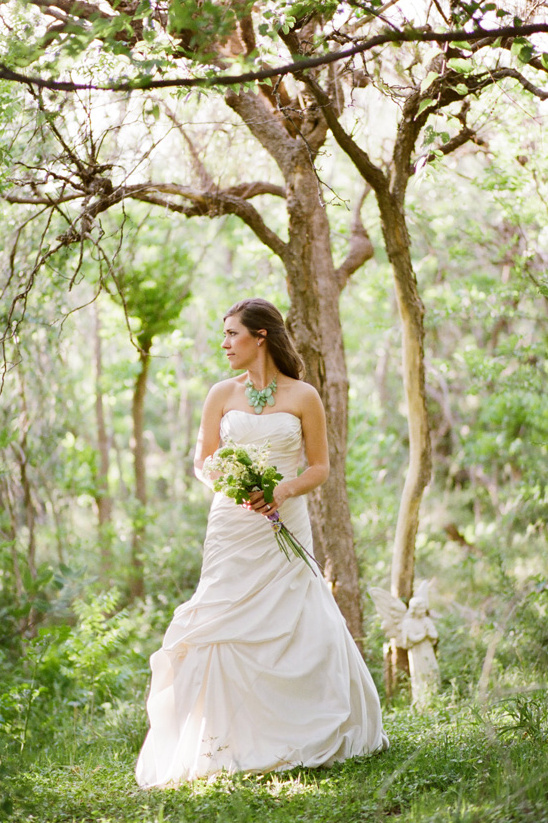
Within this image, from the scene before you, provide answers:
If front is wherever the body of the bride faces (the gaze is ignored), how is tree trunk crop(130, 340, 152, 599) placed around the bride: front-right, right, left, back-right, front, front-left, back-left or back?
back

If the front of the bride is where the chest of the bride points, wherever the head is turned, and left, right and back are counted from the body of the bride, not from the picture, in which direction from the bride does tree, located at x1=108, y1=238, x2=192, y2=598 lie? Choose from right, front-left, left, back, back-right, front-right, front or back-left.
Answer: back

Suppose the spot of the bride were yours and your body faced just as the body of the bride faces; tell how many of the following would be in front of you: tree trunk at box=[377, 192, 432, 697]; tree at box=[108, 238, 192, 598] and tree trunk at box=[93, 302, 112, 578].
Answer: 0

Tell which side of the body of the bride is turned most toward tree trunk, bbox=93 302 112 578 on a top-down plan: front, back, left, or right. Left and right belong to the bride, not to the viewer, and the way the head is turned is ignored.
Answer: back

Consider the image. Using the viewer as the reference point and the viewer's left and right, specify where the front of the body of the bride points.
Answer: facing the viewer

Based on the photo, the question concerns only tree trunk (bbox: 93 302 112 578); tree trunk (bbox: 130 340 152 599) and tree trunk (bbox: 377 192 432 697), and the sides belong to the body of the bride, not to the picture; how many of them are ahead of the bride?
0

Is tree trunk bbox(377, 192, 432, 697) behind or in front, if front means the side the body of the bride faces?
behind

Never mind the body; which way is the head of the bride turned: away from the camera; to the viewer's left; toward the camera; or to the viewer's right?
to the viewer's left
